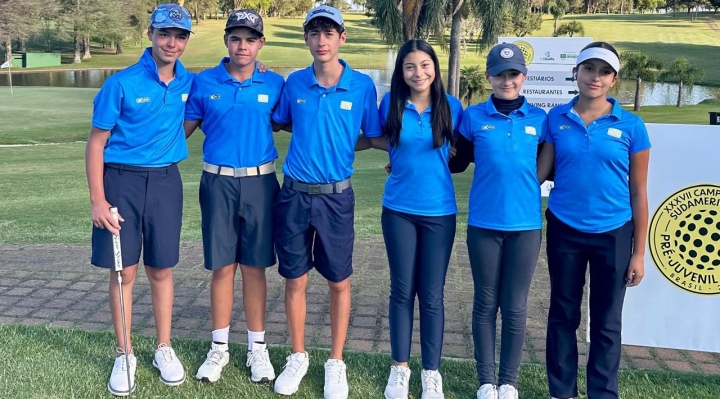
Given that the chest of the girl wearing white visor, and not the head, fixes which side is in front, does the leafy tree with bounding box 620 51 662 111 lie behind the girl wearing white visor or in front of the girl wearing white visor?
behind

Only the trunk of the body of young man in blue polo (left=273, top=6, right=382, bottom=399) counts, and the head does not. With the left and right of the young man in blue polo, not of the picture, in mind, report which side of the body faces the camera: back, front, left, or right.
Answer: front

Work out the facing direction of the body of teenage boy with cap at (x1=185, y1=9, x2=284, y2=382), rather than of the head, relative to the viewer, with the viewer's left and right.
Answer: facing the viewer

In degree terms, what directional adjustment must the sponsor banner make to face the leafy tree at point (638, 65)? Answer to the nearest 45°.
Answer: approximately 180°

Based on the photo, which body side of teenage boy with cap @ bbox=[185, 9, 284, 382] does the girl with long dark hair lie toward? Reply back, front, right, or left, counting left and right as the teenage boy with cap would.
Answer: left

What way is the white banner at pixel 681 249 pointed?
toward the camera
